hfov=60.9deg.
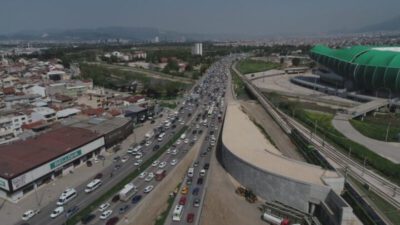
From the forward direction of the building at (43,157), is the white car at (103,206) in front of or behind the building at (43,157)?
in front

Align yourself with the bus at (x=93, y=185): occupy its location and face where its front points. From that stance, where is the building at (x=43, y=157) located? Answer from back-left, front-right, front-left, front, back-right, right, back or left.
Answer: right

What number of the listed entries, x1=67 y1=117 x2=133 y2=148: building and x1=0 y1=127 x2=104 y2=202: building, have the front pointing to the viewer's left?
0

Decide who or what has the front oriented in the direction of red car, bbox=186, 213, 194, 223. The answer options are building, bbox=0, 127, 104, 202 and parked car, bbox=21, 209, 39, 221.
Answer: the building

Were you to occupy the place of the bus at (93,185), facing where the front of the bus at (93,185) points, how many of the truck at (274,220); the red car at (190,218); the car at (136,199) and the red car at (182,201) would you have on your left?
4

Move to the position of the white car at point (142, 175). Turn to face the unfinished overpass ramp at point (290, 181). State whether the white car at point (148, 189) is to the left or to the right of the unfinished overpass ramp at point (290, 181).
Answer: right

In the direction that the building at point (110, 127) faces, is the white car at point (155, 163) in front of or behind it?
in front

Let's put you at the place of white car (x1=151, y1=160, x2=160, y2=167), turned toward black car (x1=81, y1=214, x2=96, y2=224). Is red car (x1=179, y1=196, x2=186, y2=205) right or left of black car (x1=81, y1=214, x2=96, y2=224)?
left

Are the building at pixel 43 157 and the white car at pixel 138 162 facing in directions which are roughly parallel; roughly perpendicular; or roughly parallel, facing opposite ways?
roughly perpendicular

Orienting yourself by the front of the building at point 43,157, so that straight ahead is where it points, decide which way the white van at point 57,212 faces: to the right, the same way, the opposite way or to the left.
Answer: to the right

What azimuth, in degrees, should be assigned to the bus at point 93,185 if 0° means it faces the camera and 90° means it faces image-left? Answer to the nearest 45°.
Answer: approximately 45°

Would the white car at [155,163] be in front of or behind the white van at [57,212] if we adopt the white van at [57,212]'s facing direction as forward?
behind

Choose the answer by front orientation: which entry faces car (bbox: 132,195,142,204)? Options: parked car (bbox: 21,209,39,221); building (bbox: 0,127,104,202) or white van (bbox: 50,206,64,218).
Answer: the building
